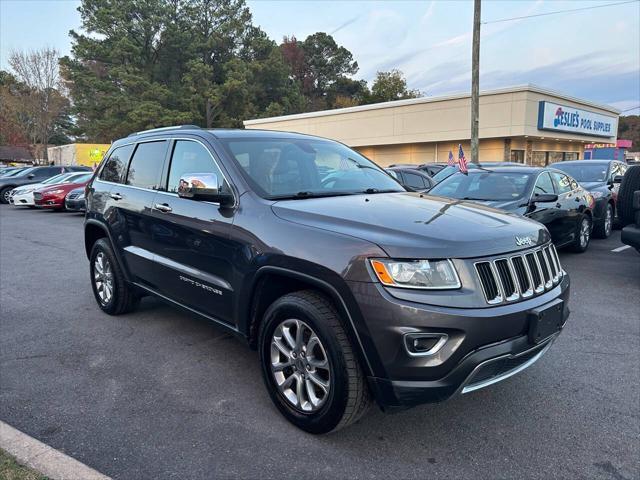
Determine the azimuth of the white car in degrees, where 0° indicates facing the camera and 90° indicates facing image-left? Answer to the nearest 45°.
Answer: approximately 45°

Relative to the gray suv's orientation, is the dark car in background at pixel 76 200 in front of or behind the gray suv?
behind

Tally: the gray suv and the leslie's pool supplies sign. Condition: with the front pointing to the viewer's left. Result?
0

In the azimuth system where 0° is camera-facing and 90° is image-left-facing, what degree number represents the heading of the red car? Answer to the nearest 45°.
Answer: approximately 45°

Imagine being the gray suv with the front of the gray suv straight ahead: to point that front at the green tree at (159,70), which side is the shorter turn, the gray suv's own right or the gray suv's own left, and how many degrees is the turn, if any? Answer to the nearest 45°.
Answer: approximately 135° to the gray suv's own left

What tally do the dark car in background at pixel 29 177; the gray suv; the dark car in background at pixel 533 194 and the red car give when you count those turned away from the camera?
0

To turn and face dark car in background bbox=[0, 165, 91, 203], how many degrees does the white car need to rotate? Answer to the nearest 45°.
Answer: approximately 135° to its right

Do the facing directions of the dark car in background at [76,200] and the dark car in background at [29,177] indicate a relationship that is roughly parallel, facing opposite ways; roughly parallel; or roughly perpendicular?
roughly parallel

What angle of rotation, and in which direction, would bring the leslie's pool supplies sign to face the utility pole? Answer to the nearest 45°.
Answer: approximately 45° to its right
